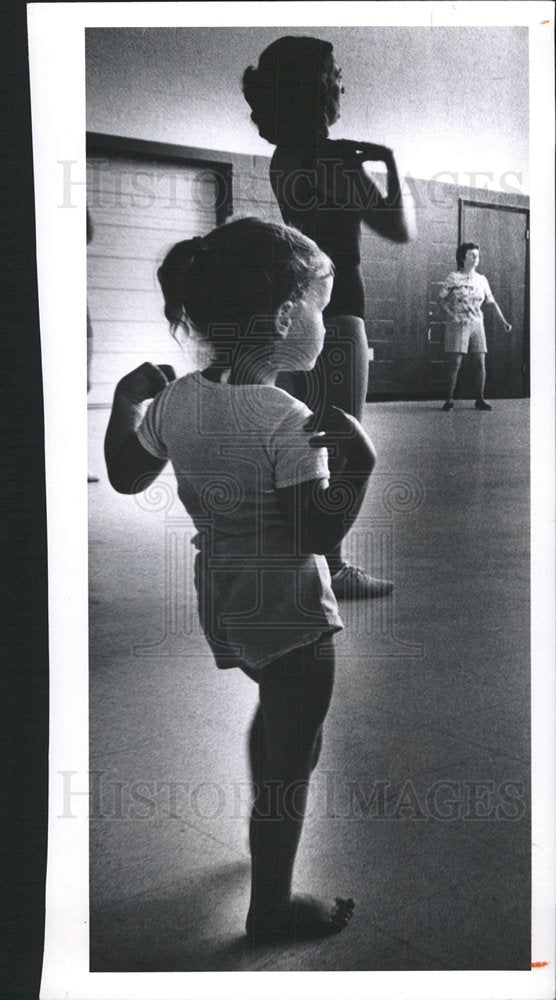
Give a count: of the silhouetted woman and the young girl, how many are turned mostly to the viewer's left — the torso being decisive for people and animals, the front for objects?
0

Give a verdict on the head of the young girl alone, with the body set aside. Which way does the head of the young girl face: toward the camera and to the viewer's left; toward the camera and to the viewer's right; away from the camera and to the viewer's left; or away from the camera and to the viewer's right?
away from the camera and to the viewer's right

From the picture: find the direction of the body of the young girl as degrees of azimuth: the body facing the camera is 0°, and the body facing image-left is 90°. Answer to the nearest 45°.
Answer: approximately 225°

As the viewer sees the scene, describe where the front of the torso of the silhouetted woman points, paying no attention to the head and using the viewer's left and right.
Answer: facing away from the viewer and to the right of the viewer

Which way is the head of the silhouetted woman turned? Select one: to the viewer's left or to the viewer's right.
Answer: to the viewer's right
